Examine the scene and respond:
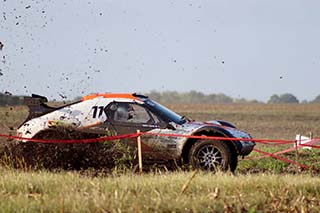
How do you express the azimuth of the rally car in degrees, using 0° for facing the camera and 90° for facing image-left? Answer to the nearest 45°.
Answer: approximately 270°
